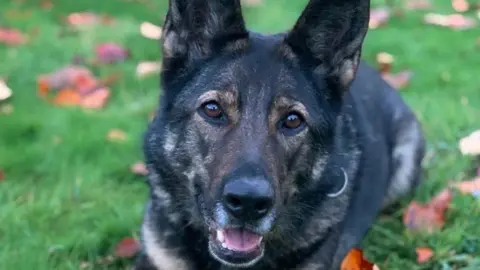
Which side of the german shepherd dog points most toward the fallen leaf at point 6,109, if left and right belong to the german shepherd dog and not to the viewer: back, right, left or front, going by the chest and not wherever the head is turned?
right

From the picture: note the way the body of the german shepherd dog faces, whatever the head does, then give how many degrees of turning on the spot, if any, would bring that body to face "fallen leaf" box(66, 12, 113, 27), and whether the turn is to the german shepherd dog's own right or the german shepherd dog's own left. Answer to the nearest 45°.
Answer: approximately 90° to the german shepherd dog's own right

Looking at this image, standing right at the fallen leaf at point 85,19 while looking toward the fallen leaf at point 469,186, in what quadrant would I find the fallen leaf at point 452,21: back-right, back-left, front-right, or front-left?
front-left

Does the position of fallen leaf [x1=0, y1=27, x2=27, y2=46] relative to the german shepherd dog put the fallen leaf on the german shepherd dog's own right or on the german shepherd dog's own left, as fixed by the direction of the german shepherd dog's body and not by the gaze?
on the german shepherd dog's own right

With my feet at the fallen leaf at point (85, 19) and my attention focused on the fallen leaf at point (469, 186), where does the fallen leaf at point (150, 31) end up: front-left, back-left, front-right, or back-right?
front-left

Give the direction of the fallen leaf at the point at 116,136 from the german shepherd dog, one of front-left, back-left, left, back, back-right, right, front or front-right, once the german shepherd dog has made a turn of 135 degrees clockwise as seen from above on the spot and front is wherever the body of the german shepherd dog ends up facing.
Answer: front-left

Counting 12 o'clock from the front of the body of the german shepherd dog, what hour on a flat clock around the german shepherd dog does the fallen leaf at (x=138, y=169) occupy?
The fallen leaf is roughly at 3 o'clock from the german shepherd dog.

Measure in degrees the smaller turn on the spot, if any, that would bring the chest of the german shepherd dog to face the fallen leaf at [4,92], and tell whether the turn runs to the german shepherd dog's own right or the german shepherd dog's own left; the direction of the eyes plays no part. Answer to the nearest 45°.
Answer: approximately 90° to the german shepherd dog's own right

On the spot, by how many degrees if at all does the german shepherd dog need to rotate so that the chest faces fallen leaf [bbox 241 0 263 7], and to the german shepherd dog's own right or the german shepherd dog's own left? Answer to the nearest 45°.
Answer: approximately 135° to the german shepherd dog's own right

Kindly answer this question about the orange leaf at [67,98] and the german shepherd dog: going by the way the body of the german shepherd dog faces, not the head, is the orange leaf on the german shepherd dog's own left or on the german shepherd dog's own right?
on the german shepherd dog's own right

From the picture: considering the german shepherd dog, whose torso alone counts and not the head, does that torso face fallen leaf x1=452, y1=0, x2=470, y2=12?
no

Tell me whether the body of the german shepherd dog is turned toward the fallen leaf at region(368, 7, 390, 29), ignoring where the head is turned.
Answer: no

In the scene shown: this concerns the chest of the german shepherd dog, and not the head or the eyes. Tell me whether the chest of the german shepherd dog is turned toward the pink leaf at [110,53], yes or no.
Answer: no

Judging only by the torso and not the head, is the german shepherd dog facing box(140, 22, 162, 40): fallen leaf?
no
